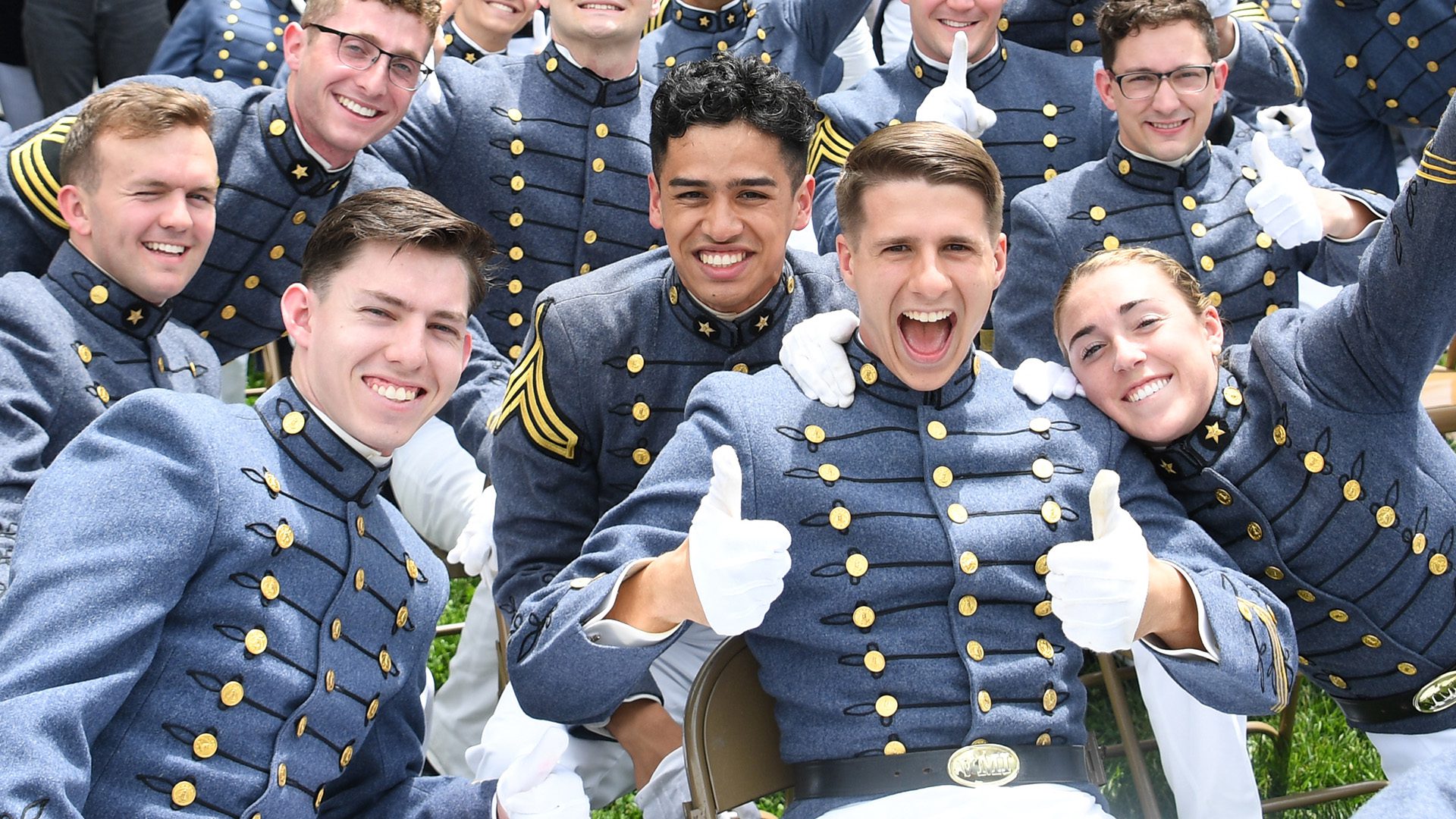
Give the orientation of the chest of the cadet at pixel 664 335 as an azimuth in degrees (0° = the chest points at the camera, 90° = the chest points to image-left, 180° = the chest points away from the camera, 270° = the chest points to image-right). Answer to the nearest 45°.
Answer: approximately 0°

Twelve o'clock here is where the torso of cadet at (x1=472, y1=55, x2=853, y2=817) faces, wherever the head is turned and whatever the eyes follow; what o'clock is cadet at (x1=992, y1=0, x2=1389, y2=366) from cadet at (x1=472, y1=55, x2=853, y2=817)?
cadet at (x1=992, y1=0, x2=1389, y2=366) is roughly at 8 o'clock from cadet at (x1=472, y1=55, x2=853, y2=817).

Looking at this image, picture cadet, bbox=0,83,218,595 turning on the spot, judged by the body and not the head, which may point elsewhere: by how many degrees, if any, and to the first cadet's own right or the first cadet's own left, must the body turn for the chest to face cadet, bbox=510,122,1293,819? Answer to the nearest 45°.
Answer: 0° — they already face them

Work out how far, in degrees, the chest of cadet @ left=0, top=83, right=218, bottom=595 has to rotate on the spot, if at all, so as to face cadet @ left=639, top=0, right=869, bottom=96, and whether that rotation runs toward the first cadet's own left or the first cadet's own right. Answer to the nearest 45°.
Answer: approximately 90° to the first cadet's own left

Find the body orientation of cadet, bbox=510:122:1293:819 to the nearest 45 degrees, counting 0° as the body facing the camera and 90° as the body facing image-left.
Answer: approximately 0°

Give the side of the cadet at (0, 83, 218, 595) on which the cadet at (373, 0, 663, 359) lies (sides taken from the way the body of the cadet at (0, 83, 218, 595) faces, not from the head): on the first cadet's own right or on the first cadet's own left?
on the first cadet's own left

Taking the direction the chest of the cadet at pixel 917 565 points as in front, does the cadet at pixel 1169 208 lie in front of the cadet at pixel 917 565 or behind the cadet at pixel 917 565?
behind

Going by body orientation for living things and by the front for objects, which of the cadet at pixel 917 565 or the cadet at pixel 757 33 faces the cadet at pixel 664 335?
the cadet at pixel 757 33
